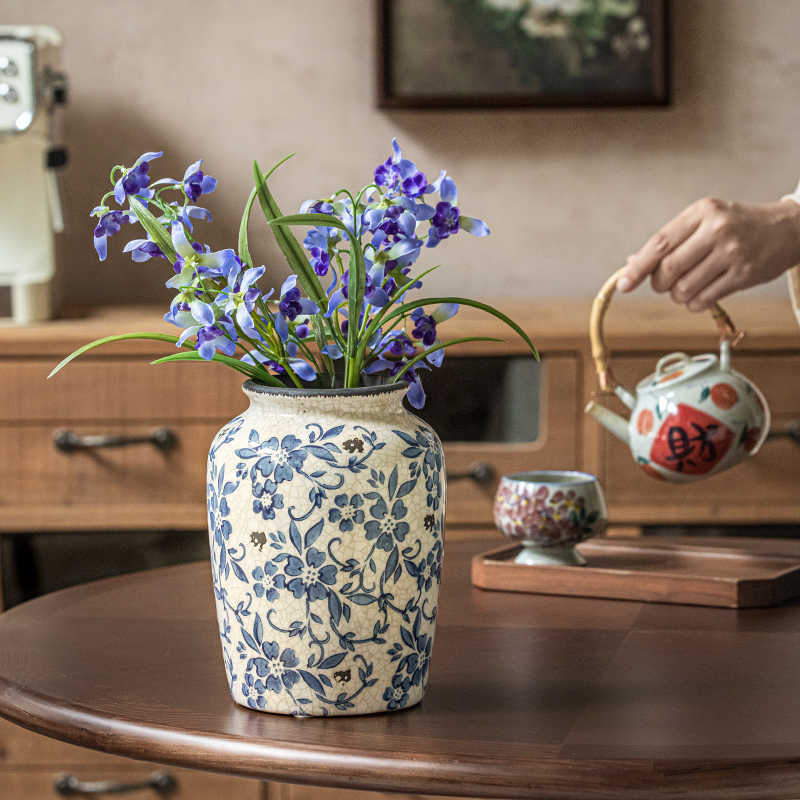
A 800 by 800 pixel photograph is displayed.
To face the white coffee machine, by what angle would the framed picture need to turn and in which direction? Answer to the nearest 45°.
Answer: approximately 45° to its right

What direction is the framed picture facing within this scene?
toward the camera

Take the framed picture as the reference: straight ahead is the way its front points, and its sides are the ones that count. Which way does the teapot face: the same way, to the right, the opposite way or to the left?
to the right

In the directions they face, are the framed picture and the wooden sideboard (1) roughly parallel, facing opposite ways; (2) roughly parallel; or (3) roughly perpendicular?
roughly parallel

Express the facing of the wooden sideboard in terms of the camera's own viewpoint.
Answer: facing the viewer

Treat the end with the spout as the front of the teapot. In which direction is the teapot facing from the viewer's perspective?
to the viewer's left

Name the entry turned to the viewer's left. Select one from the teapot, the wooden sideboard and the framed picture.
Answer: the teapot

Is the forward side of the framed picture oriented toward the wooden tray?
yes

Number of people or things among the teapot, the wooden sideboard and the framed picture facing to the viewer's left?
1

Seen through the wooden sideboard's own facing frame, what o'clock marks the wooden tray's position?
The wooden tray is roughly at 11 o'clock from the wooden sideboard.

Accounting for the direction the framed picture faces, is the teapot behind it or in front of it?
in front

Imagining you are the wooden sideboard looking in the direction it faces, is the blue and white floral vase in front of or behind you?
in front

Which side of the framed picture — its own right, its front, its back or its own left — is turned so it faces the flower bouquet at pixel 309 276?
front

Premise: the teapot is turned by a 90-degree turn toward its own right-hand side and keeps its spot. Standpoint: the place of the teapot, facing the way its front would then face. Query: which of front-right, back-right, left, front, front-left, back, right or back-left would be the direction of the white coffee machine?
front-left
